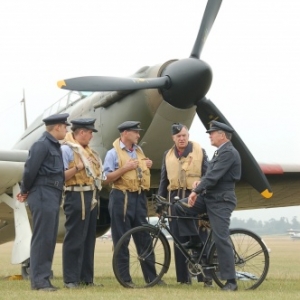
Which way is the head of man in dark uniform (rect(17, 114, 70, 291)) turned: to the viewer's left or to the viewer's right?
to the viewer's right

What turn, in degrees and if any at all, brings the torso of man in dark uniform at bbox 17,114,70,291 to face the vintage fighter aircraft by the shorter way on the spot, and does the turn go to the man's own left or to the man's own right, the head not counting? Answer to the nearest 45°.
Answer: approximately 45° to the man's own left

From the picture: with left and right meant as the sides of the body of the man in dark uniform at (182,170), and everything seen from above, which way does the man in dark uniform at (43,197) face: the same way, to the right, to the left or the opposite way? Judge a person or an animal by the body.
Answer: to the left

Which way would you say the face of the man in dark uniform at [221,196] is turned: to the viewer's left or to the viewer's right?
to the viewer's left

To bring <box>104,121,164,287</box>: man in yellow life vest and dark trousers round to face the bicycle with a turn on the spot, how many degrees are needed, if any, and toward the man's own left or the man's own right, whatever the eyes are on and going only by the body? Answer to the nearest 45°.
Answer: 0° — they already face it

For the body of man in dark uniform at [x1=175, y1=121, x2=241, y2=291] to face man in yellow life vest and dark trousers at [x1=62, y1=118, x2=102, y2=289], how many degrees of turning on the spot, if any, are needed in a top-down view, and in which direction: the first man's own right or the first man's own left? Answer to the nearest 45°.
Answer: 0° — they already face them

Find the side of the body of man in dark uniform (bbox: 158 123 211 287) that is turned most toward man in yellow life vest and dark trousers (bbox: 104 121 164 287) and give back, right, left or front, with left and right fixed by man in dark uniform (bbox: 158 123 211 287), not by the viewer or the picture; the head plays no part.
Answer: right

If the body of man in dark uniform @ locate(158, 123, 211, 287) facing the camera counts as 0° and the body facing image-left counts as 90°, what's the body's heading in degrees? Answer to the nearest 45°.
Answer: approximately 0°

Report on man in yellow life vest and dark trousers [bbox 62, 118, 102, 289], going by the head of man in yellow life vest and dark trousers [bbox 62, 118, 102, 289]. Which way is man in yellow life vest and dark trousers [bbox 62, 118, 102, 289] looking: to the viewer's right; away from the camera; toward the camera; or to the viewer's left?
to the viewer's right

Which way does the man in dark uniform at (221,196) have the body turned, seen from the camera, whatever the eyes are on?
to the viewer's left

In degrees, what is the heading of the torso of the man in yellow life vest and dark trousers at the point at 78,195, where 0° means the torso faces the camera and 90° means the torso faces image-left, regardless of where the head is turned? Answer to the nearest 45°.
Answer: approximately 315°

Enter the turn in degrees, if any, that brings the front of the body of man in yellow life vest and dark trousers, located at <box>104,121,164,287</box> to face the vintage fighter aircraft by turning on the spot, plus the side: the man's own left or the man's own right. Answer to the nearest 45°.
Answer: approximately 135° to the man's own left
